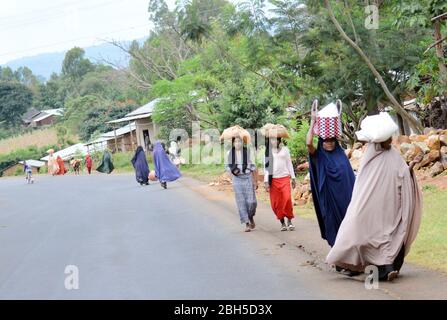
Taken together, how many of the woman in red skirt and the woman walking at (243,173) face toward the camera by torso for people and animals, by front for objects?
2

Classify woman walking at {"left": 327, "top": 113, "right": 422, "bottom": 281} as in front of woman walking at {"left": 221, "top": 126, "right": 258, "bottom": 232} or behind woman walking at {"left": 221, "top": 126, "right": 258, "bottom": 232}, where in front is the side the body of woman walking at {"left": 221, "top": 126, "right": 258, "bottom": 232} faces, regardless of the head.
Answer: in front

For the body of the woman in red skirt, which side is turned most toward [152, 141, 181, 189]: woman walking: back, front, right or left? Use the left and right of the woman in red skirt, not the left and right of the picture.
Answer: back
